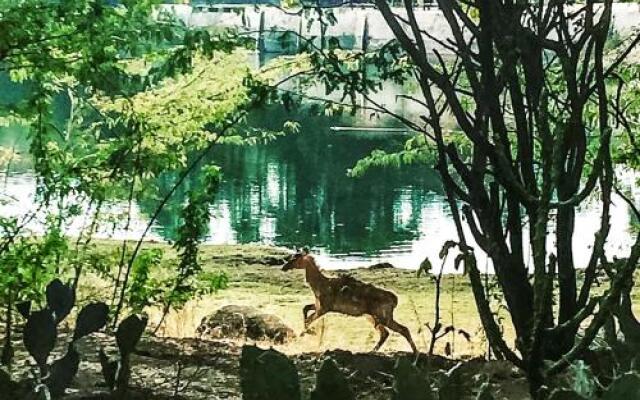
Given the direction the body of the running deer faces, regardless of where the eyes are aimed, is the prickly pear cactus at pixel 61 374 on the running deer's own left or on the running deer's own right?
on the running deer's own left

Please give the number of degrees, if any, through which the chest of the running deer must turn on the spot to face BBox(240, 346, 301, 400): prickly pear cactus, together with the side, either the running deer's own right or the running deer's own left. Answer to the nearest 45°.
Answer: approximately 90° to the running deer's own left

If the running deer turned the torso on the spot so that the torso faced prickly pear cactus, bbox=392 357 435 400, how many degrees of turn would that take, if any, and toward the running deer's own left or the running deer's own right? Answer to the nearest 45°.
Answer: approximately 90° to the running deer's own left

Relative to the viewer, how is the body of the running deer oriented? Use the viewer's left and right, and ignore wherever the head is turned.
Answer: facing to the left of the viewer

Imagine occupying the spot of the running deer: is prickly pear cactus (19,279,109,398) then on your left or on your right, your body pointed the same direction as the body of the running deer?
on your left

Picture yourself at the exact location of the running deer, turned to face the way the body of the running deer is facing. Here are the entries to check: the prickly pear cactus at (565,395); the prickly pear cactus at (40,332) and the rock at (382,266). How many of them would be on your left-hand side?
2

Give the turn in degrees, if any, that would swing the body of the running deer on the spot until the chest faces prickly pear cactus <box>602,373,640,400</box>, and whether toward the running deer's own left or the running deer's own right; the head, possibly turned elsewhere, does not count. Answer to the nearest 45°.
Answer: approximately 90° to the running deer's own left

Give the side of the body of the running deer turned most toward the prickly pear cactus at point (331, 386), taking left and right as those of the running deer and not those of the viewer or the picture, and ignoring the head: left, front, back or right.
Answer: left
